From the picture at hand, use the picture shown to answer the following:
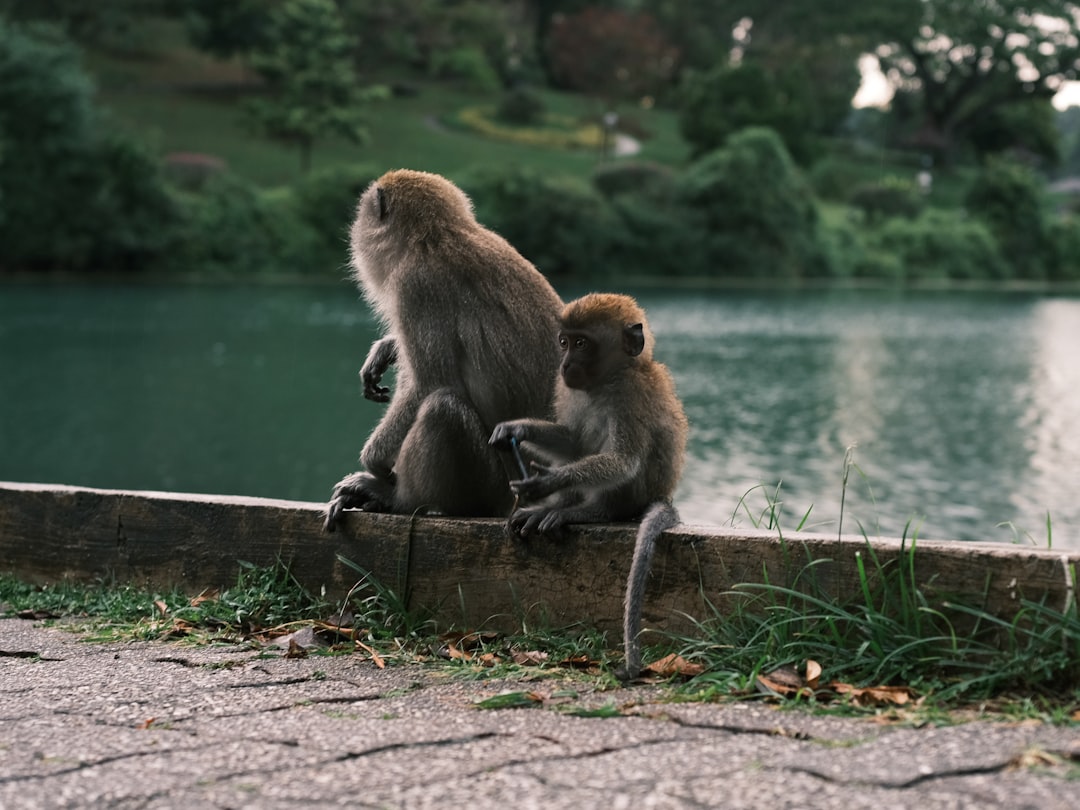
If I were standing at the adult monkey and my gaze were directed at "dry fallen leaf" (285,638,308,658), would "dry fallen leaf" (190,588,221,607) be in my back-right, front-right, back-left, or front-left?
front-right

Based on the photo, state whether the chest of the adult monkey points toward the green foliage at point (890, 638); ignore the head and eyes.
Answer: no

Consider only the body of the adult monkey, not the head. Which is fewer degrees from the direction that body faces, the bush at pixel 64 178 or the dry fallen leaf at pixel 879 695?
the bush

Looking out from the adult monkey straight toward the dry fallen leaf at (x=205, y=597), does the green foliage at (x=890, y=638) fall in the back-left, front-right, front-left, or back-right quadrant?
back-left

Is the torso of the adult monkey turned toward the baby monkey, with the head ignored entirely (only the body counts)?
no

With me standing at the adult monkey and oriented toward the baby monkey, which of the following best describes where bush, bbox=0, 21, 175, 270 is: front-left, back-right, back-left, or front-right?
back-left
